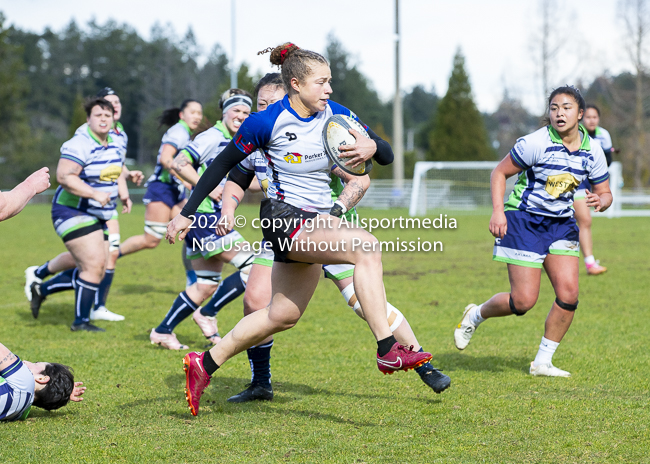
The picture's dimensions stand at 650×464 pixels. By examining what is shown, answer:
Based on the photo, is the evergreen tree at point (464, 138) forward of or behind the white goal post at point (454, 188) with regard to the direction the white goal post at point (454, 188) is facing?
behind

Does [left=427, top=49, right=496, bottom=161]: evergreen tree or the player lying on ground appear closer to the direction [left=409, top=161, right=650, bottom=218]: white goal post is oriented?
the player lying on ground

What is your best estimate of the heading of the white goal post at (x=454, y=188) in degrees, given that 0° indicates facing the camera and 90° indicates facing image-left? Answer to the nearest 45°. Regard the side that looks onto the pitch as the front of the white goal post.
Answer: approximately 0°

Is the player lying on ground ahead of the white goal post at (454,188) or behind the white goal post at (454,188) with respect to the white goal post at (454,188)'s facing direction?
ahead
